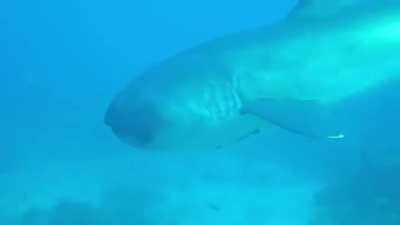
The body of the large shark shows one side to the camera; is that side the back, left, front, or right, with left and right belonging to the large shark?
left
